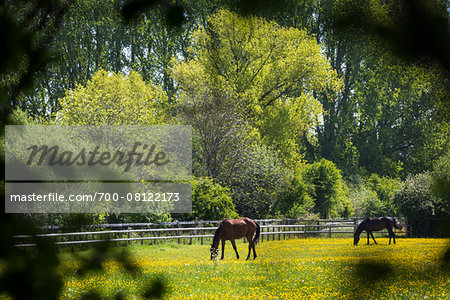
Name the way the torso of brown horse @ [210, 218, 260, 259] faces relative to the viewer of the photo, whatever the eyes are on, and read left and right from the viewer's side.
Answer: facing to the left of the viewer

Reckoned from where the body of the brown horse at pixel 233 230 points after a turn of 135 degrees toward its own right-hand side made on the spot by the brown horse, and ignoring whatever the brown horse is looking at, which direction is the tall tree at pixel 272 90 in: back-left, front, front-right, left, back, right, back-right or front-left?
front-left
